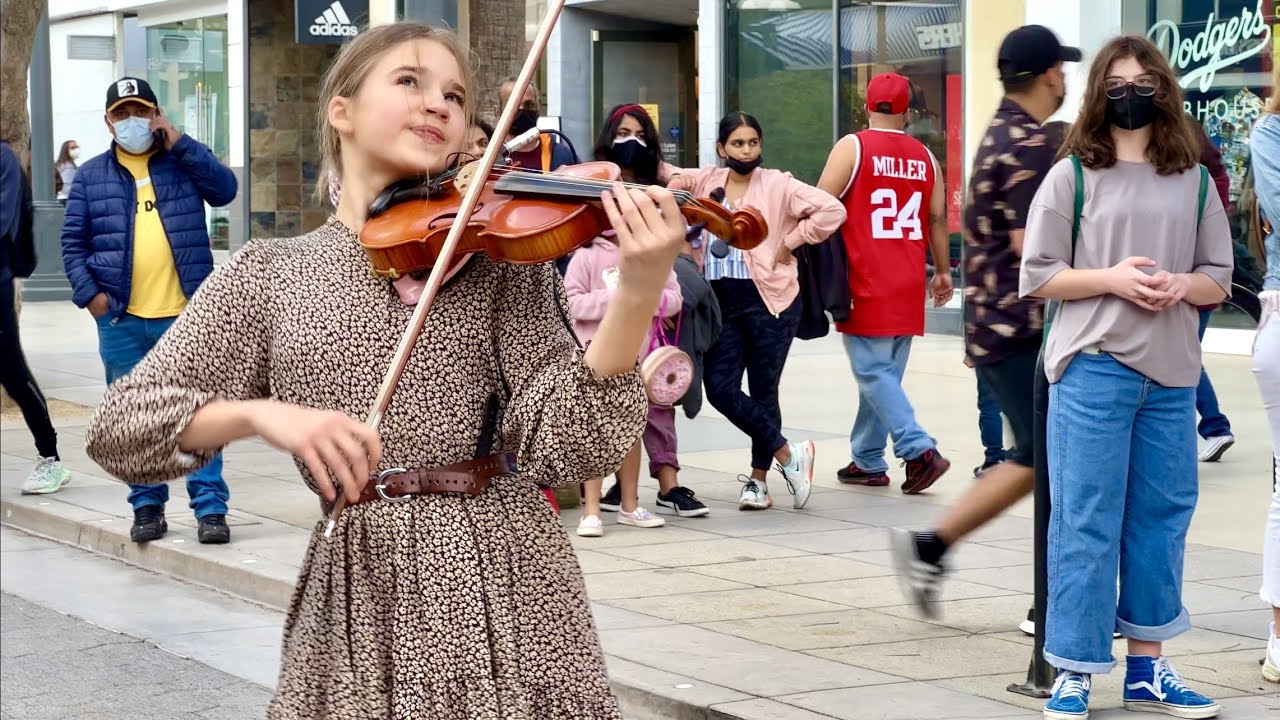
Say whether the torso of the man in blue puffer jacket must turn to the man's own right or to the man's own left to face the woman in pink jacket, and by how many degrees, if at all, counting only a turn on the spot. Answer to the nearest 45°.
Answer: approximately 90° to the man's own left

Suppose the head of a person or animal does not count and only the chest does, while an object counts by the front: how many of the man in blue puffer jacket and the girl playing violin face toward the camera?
2

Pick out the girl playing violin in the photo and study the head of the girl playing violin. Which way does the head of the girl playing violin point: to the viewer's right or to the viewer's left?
to the viewer's right

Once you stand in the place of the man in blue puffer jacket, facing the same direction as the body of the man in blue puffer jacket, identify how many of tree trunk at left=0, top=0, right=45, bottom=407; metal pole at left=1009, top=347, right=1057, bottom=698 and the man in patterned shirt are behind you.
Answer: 1

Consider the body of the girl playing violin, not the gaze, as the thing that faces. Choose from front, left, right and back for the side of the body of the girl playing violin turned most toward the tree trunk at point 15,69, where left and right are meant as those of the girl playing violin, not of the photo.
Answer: back

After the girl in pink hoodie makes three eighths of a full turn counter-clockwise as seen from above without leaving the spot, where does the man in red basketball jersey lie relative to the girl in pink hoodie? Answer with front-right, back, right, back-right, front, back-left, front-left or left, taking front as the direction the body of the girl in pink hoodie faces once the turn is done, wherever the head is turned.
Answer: front

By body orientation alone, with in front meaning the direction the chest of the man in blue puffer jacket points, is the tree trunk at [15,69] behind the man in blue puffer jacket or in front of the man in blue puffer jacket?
behind

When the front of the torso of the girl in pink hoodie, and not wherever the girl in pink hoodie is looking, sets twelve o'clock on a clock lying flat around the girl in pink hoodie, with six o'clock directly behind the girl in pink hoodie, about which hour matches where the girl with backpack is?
The girl with backpack is roughly at 11 o'clock from the girl in pink hoodie.

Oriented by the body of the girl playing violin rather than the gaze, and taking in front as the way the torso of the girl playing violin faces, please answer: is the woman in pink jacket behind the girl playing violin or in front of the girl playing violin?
behind

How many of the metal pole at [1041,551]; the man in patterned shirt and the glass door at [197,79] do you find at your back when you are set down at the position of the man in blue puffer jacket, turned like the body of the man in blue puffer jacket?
1
